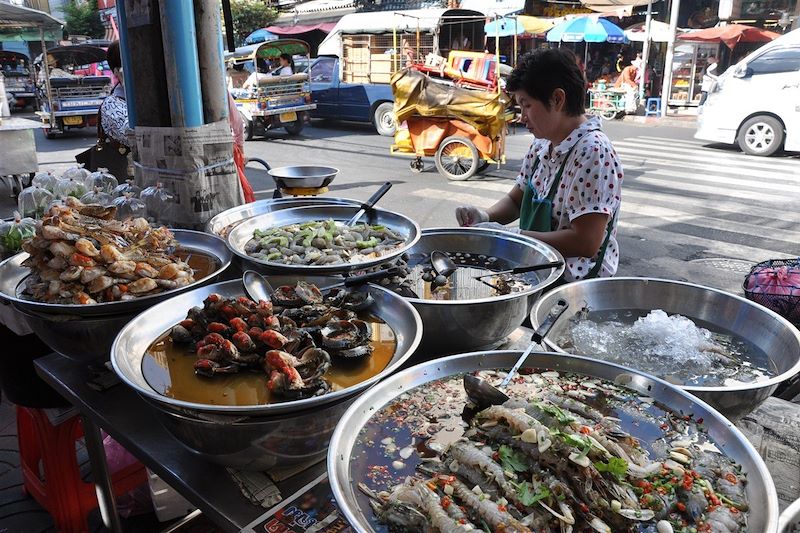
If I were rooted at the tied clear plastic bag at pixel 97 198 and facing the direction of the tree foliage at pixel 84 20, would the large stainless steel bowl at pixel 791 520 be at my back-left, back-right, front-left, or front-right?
back-right

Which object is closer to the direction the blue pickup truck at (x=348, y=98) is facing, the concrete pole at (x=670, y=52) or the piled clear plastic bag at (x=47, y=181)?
the piled clear plastic bag

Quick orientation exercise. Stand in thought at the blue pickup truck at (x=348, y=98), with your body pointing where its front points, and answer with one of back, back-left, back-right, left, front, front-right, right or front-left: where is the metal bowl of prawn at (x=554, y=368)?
left

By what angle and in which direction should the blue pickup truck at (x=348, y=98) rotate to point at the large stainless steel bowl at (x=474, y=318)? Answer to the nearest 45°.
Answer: approximately 90° to its left

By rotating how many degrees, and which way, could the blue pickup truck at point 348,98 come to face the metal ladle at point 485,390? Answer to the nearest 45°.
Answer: approximately 90° to its left

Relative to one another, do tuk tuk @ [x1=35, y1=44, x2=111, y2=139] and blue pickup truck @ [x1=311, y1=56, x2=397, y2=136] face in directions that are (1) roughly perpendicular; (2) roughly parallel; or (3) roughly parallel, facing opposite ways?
roughly perpendicular

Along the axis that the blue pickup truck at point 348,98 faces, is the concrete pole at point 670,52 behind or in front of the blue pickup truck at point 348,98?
behind

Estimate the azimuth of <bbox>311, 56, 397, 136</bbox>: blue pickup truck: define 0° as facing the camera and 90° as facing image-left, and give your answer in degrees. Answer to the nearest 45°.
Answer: approximately 90°

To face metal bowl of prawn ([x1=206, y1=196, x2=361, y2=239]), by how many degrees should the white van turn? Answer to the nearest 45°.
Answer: approximately 90° to its left

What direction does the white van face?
to the viewer's left

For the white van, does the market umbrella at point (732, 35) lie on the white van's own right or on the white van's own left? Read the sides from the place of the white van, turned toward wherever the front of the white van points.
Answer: on the white van's own right

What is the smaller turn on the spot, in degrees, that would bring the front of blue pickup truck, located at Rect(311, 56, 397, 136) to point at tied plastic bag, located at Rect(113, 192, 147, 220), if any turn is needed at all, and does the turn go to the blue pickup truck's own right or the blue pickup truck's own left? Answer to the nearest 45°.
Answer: approximately 90° to the blue pickup truck's own left

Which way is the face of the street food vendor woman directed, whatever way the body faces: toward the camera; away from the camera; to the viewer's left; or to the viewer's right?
to the viewer's left

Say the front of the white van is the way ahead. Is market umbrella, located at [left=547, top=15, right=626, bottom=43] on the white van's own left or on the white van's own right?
on the white van's own right

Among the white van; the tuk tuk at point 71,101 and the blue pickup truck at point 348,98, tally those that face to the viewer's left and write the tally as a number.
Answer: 2

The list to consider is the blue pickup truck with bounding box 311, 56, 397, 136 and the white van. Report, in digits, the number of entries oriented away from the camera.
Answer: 0
